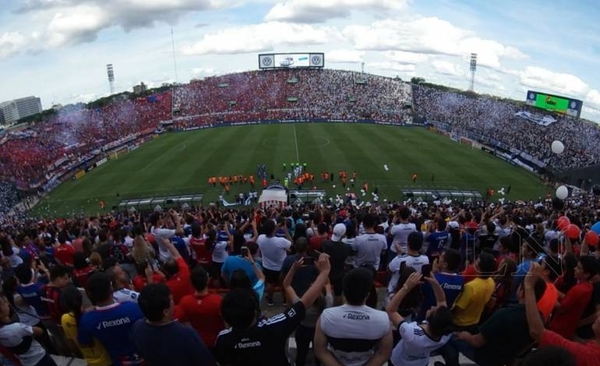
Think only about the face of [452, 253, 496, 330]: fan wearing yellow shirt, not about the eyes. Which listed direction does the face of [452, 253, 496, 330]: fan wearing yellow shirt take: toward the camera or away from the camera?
away from the camera

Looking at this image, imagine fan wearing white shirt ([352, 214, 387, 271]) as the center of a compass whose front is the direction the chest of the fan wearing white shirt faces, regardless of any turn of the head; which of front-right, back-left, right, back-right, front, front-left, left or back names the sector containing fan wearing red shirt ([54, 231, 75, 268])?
left

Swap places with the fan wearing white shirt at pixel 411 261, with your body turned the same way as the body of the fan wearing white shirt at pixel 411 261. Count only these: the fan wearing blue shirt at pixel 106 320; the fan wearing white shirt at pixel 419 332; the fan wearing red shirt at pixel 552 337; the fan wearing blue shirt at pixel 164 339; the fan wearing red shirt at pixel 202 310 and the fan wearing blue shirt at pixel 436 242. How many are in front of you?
1

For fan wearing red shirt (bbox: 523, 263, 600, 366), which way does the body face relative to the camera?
away from the camera

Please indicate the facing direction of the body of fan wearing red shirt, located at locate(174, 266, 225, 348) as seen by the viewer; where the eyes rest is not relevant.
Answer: away from the camera

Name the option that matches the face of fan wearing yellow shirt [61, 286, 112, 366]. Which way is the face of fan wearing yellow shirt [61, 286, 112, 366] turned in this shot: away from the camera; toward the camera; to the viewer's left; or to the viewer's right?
away from the camera

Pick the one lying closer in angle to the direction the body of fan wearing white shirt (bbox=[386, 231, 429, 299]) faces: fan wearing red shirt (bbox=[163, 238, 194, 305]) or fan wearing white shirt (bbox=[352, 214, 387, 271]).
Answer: the fan wearing white shirt

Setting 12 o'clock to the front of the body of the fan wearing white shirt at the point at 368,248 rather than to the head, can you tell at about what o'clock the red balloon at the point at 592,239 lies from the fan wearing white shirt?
The red balloon is roughly at 3 o'clock from the fan wearing white shirt.

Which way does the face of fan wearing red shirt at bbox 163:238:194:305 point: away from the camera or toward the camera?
away from the camera

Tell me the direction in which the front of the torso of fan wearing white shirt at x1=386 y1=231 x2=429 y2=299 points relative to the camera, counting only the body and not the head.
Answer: away from the camera

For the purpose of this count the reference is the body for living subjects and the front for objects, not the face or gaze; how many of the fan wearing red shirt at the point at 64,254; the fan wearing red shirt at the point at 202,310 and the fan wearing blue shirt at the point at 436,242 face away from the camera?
3

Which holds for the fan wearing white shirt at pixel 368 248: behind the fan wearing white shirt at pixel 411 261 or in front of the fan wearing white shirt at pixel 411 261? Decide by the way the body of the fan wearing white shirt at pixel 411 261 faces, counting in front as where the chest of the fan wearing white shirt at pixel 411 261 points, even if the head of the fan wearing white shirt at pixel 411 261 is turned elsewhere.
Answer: in front

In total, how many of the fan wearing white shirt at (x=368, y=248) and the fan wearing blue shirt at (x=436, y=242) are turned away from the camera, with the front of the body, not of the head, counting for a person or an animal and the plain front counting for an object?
2

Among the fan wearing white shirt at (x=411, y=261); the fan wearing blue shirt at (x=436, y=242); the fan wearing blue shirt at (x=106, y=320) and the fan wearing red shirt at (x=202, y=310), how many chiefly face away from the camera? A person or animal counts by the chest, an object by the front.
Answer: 4

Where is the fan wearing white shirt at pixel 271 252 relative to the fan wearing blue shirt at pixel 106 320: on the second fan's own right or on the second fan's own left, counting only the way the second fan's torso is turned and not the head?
on the second fan's own right
